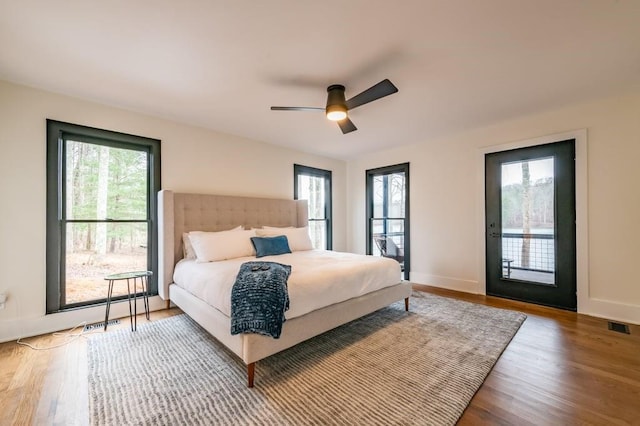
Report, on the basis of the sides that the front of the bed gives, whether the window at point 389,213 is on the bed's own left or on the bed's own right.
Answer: on the bed's own left

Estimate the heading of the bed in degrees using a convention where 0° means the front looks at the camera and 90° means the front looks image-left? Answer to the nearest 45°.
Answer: approximately 315°

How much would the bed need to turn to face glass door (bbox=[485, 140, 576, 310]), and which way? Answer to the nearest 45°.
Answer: approximately 45° to its left

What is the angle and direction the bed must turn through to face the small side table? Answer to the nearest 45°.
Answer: approximately 135° to its right

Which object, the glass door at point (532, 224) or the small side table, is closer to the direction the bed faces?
the glass door
